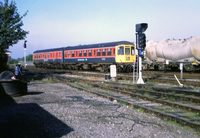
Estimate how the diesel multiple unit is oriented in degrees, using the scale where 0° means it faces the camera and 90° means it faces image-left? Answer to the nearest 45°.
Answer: approximately 315°

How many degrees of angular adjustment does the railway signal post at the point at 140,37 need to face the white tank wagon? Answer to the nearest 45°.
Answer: approximately 135° to its left

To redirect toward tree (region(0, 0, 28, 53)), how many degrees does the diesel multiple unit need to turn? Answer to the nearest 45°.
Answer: approximately 90° to its right

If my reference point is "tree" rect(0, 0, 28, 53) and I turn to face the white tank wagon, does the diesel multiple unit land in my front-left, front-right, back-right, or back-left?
front-left

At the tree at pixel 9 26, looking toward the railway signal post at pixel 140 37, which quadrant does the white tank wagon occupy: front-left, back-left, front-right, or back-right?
front-left

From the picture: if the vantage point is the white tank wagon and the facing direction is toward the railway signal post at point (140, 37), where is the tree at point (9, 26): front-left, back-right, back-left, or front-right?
front-right

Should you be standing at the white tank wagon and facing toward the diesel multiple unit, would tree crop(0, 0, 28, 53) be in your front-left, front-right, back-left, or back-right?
front-left

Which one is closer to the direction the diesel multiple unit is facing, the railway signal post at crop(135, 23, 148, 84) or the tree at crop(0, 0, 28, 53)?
the railway signal post

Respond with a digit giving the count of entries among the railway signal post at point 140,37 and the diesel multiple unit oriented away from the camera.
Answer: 0

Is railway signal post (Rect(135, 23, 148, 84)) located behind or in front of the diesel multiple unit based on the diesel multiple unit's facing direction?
in front
